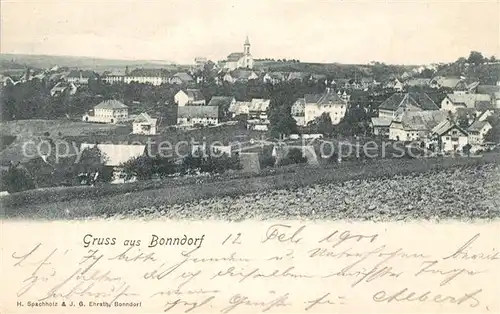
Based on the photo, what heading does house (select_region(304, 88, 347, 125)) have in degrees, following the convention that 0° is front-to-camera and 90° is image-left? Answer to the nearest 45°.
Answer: approximately 0°

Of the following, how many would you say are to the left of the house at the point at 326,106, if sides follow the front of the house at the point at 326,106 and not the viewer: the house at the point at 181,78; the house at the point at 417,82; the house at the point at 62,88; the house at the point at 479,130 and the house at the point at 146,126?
2

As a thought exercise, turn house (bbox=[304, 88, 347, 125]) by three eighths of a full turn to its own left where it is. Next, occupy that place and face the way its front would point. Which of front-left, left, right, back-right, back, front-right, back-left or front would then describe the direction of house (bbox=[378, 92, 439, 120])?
front-right

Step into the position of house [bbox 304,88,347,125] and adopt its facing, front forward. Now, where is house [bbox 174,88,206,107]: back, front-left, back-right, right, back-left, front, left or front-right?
right

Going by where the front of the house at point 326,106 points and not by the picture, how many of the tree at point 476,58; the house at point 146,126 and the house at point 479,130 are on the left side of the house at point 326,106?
2

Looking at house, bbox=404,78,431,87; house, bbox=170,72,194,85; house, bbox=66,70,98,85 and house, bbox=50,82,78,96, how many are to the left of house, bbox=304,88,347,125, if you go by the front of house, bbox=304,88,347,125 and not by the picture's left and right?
1
